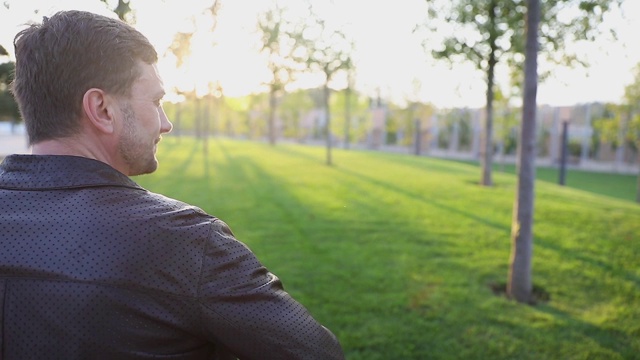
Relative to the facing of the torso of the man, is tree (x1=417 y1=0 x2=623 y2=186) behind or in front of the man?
in front

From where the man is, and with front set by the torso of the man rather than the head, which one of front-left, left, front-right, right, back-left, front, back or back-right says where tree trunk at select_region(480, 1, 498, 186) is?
front

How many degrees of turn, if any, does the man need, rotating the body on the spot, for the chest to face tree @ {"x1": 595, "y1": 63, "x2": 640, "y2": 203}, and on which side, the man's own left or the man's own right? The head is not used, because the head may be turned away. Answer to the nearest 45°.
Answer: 0° — they already face it

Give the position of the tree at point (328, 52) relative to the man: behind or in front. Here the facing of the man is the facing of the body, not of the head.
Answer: in front

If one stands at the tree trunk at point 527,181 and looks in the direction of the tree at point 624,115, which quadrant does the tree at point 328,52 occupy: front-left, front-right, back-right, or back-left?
front-left

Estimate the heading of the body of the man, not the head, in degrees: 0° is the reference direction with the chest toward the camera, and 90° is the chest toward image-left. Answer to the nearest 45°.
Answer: approximately 225°

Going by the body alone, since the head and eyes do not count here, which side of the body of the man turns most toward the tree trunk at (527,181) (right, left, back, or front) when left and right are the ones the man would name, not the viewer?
front

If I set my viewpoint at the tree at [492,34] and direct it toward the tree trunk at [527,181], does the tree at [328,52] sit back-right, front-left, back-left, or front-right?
back-right

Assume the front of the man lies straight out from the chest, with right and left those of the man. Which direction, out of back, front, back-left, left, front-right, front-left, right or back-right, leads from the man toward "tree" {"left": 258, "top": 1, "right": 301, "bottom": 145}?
front-left
